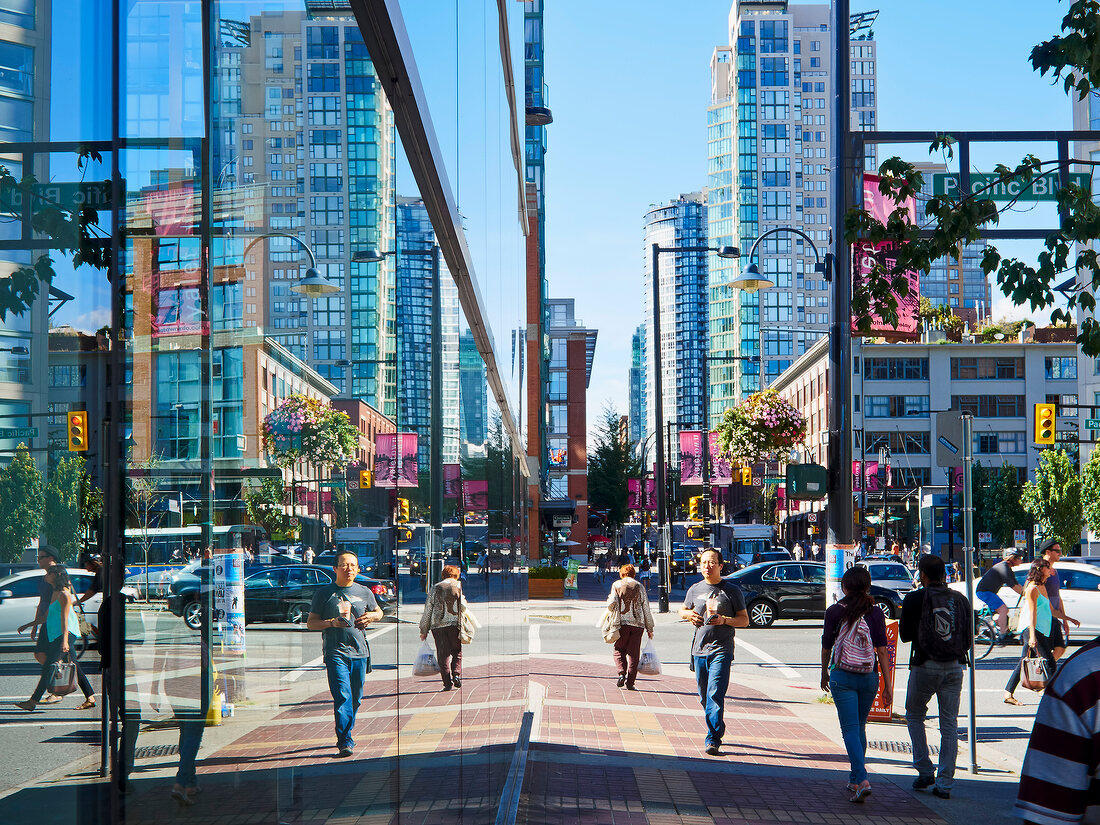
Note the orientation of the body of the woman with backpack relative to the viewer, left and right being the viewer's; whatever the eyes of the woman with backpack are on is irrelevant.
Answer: facing away from the viewer

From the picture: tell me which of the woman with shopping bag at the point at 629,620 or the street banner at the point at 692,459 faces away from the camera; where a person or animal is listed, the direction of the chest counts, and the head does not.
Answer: the woman with shopping bag

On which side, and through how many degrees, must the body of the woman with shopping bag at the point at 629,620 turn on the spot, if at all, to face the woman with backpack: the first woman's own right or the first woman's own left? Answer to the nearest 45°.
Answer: approximately 180°

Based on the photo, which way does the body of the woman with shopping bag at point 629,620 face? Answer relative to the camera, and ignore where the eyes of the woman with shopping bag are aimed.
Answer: away from the camera

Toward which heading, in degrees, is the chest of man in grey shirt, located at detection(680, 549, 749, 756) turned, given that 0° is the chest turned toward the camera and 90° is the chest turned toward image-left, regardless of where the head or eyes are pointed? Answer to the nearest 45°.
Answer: approximately 0°

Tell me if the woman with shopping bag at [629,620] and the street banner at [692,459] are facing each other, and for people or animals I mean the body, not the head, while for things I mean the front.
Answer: yes

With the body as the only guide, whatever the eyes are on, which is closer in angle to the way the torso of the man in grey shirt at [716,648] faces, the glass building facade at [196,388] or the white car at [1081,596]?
the glass building facade

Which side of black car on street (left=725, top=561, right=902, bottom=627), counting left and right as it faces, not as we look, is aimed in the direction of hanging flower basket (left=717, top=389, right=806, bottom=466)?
left

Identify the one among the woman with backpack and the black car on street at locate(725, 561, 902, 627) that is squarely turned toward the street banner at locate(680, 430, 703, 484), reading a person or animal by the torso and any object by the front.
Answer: the woman with backpack

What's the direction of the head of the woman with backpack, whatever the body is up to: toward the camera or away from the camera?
away from the camera

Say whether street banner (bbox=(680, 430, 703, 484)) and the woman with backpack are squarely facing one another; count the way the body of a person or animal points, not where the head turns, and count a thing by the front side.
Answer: yes

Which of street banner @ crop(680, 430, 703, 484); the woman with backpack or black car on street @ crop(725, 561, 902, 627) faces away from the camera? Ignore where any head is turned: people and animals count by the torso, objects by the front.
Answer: the woman with backpack
